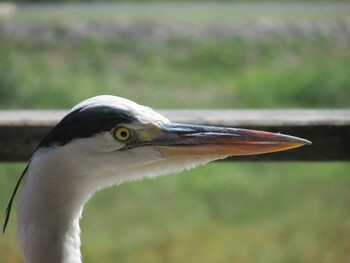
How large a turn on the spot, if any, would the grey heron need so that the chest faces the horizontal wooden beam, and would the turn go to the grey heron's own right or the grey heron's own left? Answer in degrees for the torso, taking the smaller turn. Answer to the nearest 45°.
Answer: approximately 45° to the grey heron's own left

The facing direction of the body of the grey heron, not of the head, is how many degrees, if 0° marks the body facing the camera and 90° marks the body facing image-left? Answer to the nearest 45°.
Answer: approximately 270°
